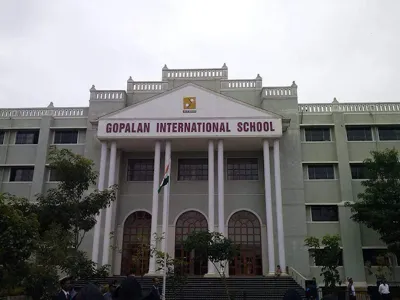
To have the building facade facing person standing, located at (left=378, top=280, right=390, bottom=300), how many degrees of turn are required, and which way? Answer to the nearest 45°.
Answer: approximately 45° to its left

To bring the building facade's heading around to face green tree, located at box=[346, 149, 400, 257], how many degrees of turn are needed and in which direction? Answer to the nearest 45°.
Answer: approximately 90° to its left

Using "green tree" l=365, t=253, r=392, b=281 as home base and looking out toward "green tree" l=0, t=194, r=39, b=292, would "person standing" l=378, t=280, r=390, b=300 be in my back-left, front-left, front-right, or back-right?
front-left

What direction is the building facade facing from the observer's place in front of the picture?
facing the viewer

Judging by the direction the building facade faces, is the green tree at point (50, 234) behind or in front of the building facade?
in front

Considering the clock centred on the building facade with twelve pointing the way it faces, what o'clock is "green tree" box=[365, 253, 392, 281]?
The green tree is roughly at 9 o'clock from the building facade.
